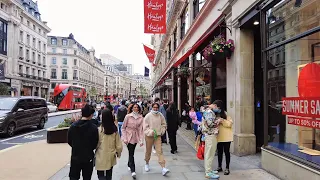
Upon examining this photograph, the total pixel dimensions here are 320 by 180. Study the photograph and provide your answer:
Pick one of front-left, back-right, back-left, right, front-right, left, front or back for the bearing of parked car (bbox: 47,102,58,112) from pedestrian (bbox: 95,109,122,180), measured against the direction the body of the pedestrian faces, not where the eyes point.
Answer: front

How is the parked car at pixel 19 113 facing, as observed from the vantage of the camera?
facing the viewer and to the left of the viewer

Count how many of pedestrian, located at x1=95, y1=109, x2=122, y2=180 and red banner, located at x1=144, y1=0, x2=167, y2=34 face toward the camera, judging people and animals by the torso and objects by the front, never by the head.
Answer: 1

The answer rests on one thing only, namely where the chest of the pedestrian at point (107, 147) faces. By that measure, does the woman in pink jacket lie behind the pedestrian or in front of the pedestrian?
in front

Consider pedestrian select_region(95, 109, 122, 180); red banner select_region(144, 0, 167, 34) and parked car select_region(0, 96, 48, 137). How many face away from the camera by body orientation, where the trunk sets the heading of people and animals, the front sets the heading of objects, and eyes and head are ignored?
1

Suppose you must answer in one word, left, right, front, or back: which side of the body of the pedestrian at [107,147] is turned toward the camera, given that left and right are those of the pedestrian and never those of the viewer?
back

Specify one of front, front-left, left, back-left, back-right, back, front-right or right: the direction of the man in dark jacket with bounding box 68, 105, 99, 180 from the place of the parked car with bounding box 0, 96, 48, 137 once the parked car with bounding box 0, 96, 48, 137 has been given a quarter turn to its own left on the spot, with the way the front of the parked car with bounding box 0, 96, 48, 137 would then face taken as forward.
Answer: front-right

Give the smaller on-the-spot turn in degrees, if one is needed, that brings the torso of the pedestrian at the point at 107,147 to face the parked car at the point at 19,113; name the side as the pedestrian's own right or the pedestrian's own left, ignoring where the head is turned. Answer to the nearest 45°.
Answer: approximately 45° to the pedestrian's own left

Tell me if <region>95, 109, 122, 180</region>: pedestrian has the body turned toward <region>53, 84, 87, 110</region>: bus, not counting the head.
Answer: yes

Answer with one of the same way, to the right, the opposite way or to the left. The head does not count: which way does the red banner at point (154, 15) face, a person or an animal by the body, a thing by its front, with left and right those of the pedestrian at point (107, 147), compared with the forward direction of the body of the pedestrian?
the opposite way

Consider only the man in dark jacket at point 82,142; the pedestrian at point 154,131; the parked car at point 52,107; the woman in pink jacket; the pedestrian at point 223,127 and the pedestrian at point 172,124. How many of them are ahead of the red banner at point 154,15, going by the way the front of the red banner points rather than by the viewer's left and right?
5

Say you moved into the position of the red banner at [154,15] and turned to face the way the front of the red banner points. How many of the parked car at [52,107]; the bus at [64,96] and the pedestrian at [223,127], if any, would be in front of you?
1

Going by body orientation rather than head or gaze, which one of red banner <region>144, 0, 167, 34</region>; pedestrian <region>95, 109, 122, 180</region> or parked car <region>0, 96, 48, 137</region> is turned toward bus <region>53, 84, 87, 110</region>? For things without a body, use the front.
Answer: the pedestrian

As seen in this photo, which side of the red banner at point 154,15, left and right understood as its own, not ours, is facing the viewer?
front

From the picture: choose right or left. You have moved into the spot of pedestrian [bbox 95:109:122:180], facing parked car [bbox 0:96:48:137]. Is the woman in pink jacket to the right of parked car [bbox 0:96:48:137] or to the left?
right

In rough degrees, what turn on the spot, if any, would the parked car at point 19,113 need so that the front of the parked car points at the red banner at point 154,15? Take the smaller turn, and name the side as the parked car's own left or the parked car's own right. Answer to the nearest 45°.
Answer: approximately 135° to the parked car's own left
